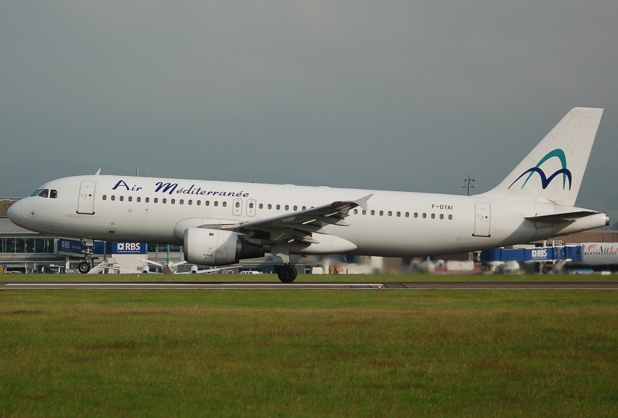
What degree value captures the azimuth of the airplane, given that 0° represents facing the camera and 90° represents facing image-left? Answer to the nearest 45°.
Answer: approximately 90°
